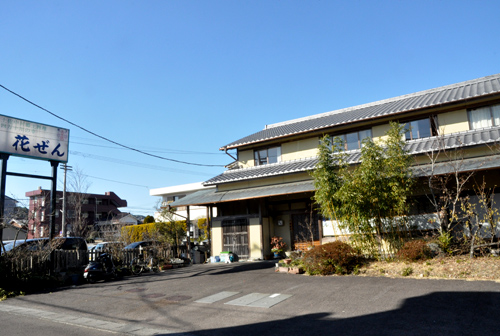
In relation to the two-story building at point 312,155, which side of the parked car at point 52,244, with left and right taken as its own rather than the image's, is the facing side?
back

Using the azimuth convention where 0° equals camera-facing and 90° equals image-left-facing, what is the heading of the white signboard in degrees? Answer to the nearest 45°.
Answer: approximately 315°

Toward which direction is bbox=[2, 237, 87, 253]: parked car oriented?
to the viewer's left

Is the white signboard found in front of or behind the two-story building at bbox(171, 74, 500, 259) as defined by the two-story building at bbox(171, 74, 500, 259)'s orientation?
in front

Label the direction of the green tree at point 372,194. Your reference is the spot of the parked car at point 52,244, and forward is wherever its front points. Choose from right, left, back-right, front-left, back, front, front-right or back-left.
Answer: back-left

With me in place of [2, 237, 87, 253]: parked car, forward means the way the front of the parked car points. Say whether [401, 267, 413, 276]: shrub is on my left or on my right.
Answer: on my left
